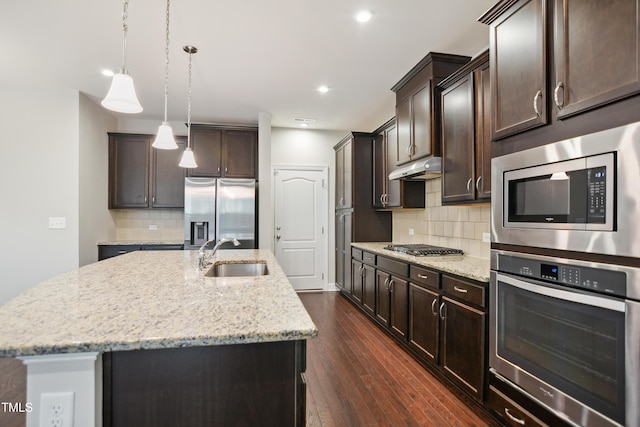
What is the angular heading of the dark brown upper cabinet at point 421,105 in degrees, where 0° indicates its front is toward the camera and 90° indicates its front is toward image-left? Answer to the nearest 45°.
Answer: approximately 45°

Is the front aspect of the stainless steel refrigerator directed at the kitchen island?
yes

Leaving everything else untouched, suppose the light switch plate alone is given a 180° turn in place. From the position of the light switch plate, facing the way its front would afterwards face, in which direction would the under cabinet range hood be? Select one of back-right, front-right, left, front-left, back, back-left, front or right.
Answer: back-right

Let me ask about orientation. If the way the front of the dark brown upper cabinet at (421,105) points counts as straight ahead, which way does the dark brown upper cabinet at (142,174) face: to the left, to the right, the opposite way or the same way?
to the left

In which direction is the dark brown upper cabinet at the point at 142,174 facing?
toward the camera

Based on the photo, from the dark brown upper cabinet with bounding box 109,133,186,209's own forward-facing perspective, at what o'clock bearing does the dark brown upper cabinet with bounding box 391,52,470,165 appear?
the dark brown upper cabinet with bounding box 391,52,470,165 is roughly at 11 o'clock from the dark brown upper cabinet with bounding box 109,133,186,209.

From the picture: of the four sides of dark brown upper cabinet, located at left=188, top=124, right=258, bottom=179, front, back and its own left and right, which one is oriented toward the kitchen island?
front

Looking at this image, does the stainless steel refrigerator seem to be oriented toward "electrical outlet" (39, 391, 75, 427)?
yes

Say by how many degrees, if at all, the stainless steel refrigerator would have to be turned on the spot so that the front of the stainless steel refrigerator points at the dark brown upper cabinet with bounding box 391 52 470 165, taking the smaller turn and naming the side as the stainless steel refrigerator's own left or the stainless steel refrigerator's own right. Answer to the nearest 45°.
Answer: approximately 45° to the stainless steel refrigerator's own left
